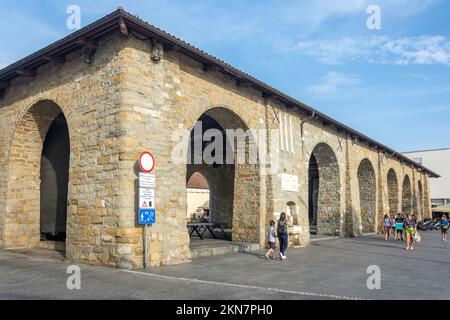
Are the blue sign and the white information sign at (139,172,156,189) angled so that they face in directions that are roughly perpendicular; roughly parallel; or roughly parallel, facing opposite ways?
roughly parallel

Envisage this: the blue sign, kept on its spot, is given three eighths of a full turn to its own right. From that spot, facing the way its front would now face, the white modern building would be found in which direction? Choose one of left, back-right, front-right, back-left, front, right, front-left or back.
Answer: right

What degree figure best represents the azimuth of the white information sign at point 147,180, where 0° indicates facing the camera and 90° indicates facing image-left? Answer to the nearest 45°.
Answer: approximately 0°

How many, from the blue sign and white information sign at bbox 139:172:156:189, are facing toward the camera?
2

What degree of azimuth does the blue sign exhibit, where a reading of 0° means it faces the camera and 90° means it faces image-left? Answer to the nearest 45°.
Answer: approximately 0°

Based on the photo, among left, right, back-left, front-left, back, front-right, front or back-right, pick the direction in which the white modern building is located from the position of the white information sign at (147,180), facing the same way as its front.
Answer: back-left
